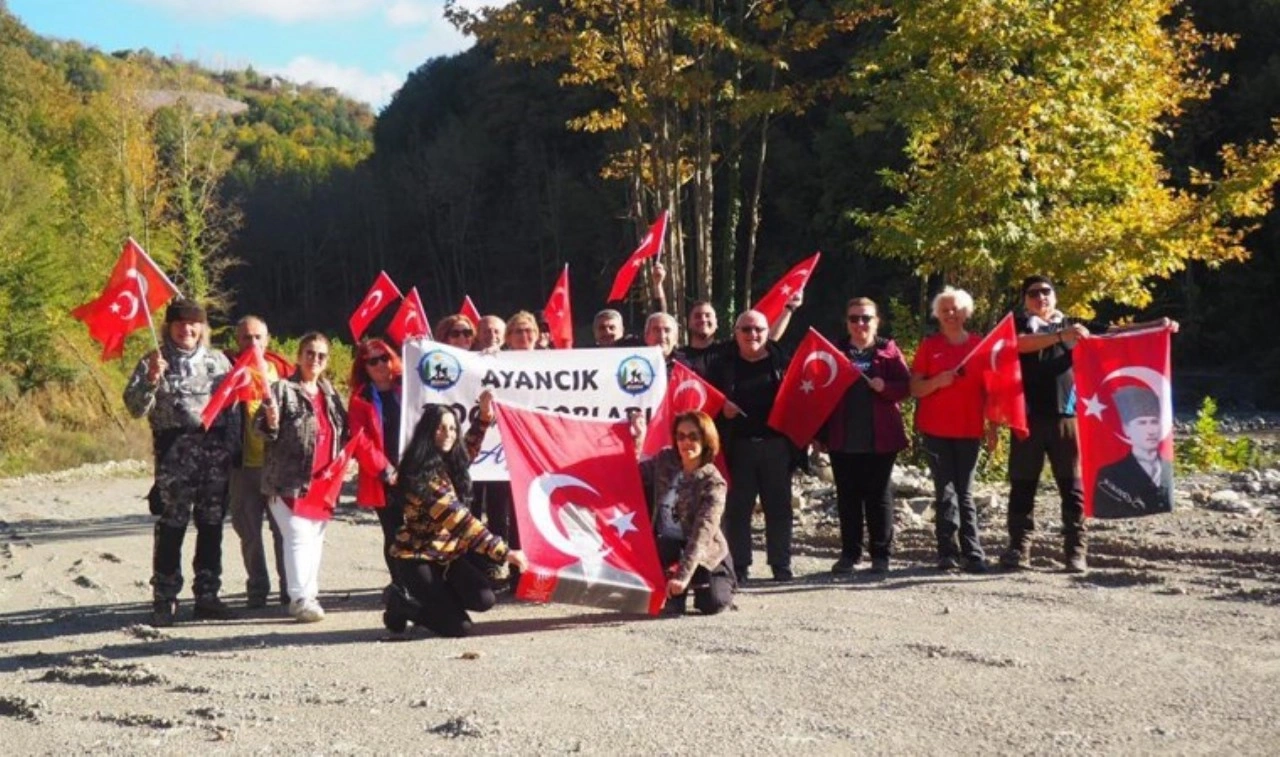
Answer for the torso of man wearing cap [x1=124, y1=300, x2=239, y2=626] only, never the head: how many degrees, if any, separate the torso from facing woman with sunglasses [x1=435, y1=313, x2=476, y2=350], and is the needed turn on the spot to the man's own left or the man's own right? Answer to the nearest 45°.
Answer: approximately 90° to the man's own left

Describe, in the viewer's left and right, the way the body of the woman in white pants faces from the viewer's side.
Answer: facing the viewer and to the right of the viewer

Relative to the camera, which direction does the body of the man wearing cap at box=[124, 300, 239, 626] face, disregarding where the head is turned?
toward the camera

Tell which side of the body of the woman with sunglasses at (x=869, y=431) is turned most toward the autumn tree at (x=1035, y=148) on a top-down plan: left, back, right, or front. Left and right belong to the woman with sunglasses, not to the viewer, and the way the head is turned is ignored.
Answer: back

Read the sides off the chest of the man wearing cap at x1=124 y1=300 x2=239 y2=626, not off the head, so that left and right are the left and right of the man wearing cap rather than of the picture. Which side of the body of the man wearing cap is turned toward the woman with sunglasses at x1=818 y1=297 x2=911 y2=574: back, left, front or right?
left

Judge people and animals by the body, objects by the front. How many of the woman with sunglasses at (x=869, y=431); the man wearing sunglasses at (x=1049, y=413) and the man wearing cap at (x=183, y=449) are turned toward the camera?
3

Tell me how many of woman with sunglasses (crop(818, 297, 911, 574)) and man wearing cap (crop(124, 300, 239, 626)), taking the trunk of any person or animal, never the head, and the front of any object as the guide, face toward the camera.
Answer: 2

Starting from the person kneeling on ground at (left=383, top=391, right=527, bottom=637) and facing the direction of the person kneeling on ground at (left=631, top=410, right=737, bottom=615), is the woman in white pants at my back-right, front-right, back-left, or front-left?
back-left

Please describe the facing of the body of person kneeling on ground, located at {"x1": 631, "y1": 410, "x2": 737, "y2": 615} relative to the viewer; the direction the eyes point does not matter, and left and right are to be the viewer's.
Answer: facing the viewer and to the left of the viewer

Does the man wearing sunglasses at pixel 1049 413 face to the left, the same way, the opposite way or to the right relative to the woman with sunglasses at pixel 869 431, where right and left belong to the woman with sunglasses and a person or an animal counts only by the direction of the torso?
the same way

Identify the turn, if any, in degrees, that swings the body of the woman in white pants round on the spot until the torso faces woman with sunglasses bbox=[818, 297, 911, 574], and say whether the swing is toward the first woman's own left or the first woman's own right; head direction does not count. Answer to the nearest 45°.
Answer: approximately 45° to the first woman's own left

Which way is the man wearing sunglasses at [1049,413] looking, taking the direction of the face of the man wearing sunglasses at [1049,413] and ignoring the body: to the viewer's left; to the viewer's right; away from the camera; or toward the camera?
toward the camera

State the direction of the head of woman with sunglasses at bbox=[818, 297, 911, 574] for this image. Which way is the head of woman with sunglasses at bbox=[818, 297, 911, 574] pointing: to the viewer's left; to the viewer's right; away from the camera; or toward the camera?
toward the camera

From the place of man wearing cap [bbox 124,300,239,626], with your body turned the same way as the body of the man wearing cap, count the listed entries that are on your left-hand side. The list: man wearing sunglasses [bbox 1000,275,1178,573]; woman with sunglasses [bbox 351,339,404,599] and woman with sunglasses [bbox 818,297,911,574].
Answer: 3

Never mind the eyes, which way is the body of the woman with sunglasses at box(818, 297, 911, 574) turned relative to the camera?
toward the camera

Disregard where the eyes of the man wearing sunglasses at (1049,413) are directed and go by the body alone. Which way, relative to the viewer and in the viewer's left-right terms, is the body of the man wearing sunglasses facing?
facing the viewer
